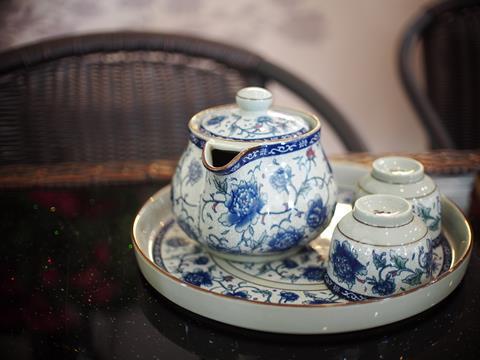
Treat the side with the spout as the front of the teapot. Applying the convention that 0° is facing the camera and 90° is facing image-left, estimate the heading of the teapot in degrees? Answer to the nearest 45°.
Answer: approximately 45°
